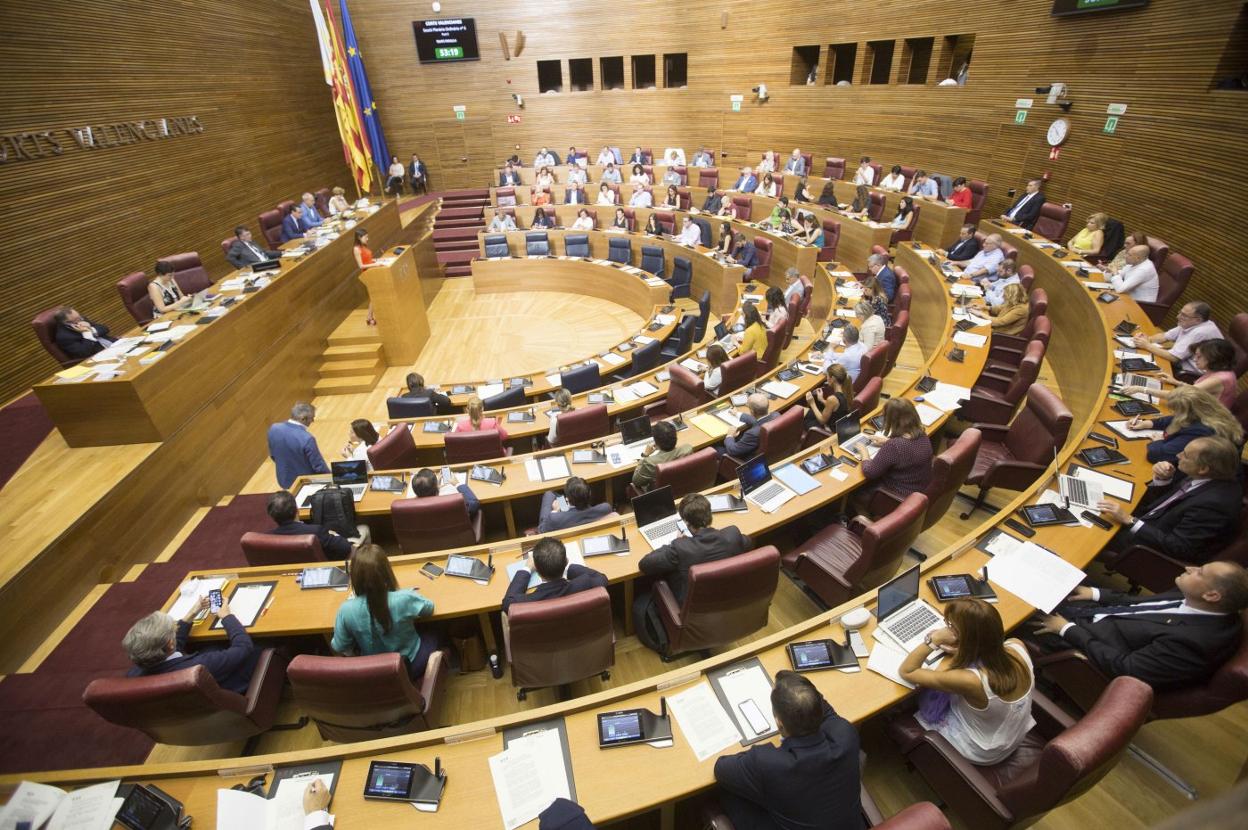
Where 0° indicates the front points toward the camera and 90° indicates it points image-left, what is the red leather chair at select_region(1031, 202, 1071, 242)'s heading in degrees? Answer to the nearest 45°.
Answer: approximately 45°

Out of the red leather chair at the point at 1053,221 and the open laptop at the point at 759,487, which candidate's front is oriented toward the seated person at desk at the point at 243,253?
the red leather chair

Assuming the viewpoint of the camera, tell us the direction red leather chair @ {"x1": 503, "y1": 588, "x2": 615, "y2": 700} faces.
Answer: facing away from the viewer

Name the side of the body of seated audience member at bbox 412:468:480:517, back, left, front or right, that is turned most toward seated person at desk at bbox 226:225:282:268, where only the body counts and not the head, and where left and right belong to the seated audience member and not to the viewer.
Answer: front

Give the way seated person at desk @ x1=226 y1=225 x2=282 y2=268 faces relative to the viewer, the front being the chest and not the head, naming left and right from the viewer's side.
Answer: facing the viewer and to the right of the viewer

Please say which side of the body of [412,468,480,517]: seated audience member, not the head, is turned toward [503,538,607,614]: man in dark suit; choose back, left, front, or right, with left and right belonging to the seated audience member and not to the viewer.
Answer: back

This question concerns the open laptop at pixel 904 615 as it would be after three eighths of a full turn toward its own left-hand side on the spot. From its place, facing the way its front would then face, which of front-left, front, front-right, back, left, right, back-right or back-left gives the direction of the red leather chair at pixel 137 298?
left

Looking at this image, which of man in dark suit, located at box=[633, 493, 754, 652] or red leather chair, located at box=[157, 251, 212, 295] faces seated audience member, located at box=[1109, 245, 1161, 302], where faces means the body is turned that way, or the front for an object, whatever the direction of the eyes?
the red leather chair

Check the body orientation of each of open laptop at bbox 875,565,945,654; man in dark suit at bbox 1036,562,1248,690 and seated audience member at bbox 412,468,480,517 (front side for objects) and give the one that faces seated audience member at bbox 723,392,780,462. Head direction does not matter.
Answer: the man in dark suit

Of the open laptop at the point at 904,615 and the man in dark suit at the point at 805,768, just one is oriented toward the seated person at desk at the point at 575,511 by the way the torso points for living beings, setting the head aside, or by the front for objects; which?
the man in dark suit

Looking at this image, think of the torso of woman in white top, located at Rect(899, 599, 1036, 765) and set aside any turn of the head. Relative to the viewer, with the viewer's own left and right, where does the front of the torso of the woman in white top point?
facing away from the viewer and to the left of the viewer

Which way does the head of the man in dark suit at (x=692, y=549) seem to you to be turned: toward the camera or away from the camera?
away from the camera

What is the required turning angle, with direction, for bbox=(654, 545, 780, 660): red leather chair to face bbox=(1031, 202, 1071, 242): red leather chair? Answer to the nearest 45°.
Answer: approximately 90° to its right

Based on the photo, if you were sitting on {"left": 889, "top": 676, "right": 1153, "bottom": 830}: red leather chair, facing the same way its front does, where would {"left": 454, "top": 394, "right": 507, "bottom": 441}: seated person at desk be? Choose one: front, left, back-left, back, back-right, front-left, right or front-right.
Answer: front-left

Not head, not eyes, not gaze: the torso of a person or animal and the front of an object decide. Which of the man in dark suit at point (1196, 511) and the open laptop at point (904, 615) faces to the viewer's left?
the man in dark suit

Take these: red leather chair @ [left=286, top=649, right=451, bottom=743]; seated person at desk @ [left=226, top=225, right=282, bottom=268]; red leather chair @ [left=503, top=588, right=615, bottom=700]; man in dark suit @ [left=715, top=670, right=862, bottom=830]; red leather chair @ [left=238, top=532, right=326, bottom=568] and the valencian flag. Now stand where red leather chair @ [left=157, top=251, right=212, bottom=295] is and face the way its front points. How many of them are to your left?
2

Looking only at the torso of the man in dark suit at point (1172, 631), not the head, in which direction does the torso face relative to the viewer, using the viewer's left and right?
facing to the left of the viewer

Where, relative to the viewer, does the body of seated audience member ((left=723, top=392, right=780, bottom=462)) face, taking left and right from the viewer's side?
facing away from the viewer and to the left of the viewer

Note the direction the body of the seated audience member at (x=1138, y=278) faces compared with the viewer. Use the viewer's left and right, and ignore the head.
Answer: facing to the left of the viewer

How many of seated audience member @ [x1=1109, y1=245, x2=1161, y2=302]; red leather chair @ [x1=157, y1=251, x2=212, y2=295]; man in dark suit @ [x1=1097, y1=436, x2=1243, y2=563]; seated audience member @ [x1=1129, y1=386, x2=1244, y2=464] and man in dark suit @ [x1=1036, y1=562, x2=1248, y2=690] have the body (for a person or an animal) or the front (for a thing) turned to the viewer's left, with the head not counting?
4
